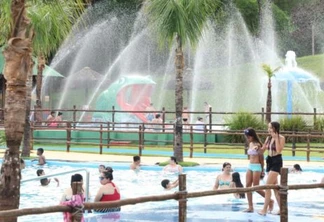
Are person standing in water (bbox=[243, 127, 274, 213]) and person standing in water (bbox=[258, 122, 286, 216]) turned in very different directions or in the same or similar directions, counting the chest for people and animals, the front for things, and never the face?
same or similar directions

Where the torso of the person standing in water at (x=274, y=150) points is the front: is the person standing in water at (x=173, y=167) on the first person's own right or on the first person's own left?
on the first person's own right

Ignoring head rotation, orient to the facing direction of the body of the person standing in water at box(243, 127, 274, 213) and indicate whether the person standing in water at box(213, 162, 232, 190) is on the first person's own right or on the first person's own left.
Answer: on the first person's own right

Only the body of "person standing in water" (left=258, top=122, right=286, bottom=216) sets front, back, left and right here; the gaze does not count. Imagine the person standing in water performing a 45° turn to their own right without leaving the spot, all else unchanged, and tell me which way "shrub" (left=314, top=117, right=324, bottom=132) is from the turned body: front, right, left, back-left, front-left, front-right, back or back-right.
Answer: right

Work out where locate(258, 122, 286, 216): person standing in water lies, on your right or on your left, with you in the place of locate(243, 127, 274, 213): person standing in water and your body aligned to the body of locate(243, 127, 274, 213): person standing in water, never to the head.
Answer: on your left

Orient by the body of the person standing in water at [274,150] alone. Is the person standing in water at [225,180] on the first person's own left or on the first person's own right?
on the first person's own right

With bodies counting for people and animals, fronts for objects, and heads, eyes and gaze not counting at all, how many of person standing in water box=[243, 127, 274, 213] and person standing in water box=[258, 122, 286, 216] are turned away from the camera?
0

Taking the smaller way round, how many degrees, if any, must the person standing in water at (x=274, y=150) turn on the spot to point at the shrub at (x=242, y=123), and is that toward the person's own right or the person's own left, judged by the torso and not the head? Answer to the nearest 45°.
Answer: approximately 135° to the person's own right

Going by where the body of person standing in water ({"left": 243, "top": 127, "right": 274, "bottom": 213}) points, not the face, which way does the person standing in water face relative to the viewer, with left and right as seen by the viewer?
facing the viewer and to the left of the viewer

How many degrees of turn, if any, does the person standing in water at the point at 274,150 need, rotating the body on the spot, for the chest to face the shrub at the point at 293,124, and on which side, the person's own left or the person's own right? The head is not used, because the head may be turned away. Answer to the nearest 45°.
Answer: approximately 135° to the person's own right

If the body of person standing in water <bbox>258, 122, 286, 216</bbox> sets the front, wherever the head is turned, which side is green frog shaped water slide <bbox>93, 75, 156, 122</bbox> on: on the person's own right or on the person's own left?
on the person's own right
